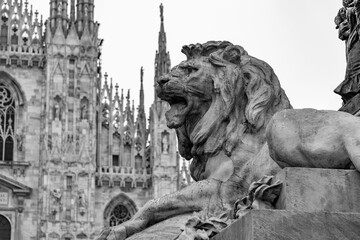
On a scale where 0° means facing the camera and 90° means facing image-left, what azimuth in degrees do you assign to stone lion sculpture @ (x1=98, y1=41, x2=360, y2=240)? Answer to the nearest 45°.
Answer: approximately 90°

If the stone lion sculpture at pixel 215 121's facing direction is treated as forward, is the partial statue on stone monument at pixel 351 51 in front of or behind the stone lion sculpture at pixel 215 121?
behind
